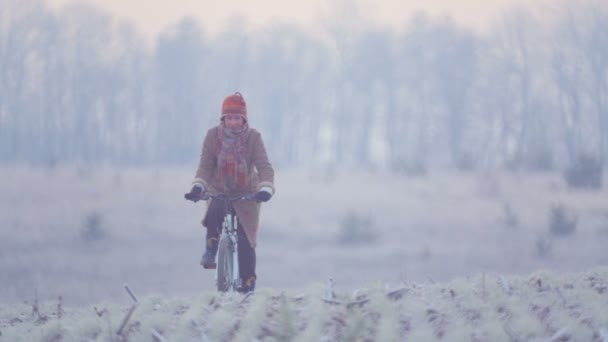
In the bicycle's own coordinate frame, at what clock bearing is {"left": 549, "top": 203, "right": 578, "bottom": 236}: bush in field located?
The bush in field is roughly at 7 o'clock from the bicycle.

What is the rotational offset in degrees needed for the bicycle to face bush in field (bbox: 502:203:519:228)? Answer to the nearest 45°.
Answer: approximately 135° to its left

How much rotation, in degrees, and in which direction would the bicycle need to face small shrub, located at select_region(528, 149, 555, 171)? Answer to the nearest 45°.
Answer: approximately 135° to its left

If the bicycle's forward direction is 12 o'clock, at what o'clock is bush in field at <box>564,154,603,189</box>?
The bush in field is roughly at 7 o'clock from the bicycle.

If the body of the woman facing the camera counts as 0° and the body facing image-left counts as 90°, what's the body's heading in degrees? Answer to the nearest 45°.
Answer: approximately 0°

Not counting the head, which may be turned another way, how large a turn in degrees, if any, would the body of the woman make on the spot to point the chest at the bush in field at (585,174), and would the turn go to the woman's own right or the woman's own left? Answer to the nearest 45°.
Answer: approximately 135° to the woman's own left

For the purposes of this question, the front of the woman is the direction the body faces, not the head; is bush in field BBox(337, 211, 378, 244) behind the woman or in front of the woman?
behind

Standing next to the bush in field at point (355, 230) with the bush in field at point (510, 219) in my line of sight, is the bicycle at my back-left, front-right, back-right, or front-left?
back-right
